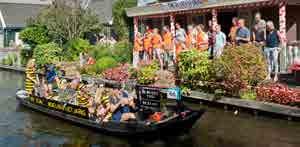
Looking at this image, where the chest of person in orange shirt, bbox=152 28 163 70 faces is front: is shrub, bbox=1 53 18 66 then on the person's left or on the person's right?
on the person's right

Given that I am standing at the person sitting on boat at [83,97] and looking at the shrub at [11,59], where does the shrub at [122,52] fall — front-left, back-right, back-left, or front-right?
front-right

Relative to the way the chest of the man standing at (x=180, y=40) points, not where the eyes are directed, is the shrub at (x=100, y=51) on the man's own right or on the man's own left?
on the man's own right

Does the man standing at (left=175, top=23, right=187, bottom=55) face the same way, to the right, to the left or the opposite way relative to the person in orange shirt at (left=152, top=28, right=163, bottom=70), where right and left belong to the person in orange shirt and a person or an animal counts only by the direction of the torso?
the same way

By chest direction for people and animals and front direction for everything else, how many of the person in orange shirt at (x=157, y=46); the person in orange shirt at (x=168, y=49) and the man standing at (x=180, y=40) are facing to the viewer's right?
0
